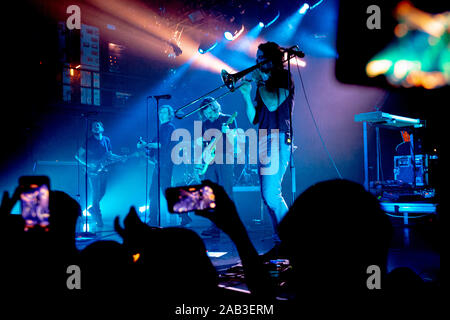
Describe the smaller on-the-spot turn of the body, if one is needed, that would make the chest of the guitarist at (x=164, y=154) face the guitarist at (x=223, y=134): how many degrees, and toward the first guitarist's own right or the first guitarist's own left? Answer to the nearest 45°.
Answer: approximately 90° to the first guitarist's own left

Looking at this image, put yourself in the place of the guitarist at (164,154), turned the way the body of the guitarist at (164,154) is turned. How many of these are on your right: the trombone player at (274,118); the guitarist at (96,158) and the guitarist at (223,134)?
1

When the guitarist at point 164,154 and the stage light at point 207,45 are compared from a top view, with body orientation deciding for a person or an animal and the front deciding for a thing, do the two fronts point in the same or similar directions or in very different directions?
same or similar directions

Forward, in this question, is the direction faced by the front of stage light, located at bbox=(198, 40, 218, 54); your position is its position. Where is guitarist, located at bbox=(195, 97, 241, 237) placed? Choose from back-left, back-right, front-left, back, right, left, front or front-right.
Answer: front-left

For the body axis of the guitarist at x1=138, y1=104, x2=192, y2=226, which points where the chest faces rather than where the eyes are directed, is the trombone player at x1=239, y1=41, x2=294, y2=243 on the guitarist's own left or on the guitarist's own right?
on the guitarist's own left

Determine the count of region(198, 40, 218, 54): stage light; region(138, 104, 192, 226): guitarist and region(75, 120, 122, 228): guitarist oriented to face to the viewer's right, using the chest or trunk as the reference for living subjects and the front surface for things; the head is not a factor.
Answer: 0

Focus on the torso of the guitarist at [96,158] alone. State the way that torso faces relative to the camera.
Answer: toward the camera

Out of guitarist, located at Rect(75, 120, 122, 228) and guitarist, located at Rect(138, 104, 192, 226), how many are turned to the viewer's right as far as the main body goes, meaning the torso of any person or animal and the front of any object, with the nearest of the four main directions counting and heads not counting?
0
